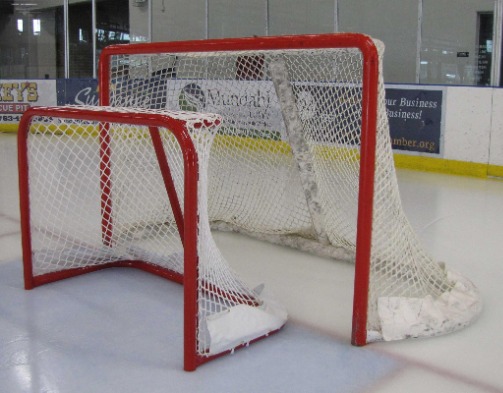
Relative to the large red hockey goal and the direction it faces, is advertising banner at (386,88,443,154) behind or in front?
behind

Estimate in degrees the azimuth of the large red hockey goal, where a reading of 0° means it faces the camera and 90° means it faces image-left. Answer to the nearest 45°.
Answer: approximately 45°

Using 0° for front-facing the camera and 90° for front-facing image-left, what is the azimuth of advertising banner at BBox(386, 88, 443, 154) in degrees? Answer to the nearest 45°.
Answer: approximately 0°

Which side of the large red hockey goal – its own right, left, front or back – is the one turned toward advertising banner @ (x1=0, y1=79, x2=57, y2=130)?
right
